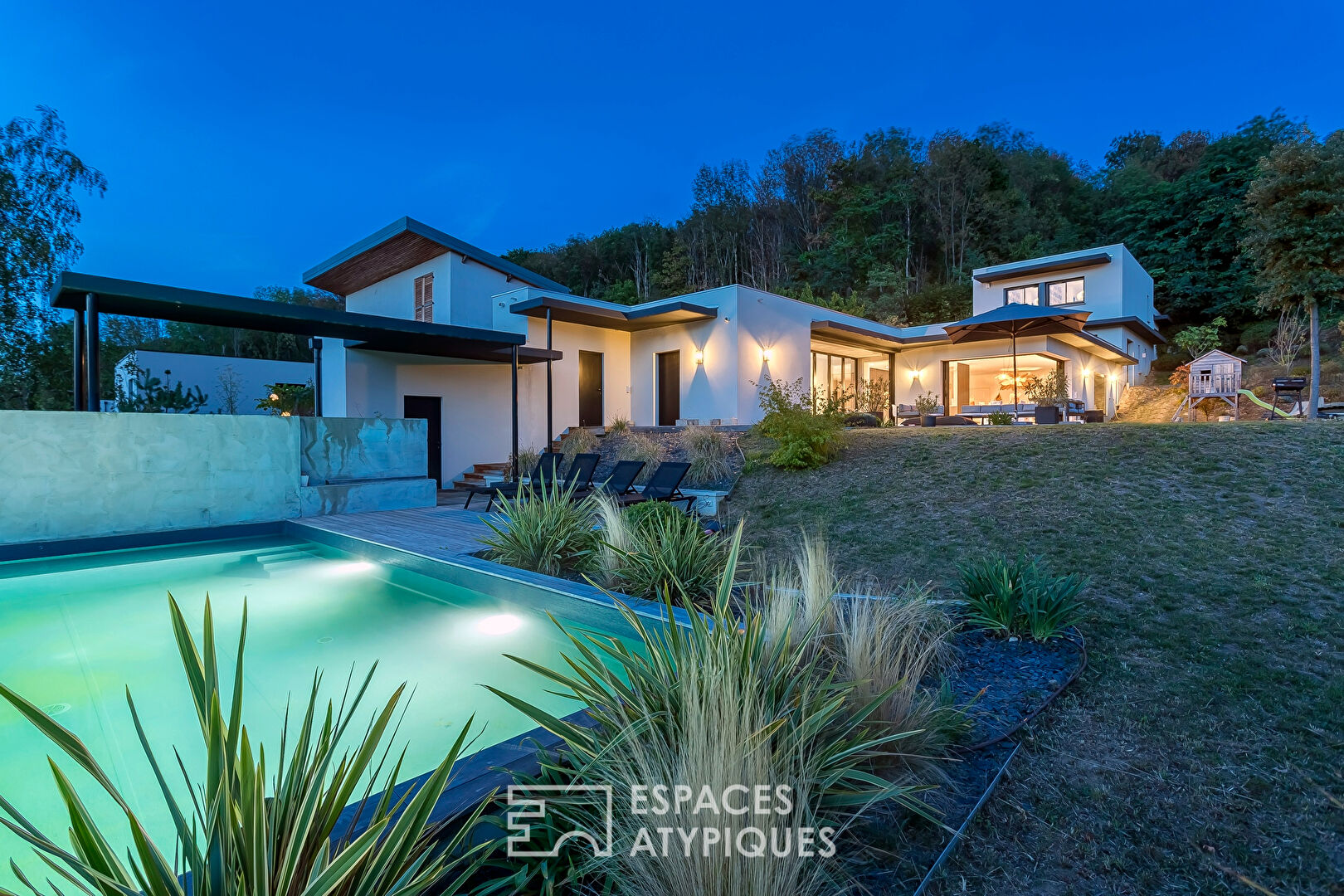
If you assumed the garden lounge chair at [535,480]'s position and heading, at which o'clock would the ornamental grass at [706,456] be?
The ornamental grass is roughly at 8 o'clock from the garden lounge chair.

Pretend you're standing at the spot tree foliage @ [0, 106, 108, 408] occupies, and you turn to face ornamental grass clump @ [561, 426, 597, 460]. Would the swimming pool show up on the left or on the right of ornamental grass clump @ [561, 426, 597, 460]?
right

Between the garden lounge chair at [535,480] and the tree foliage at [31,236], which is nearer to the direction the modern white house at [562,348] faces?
the garden lounge chair

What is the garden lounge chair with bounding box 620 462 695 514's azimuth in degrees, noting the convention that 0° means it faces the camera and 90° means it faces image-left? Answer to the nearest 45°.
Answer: approximately 45°
